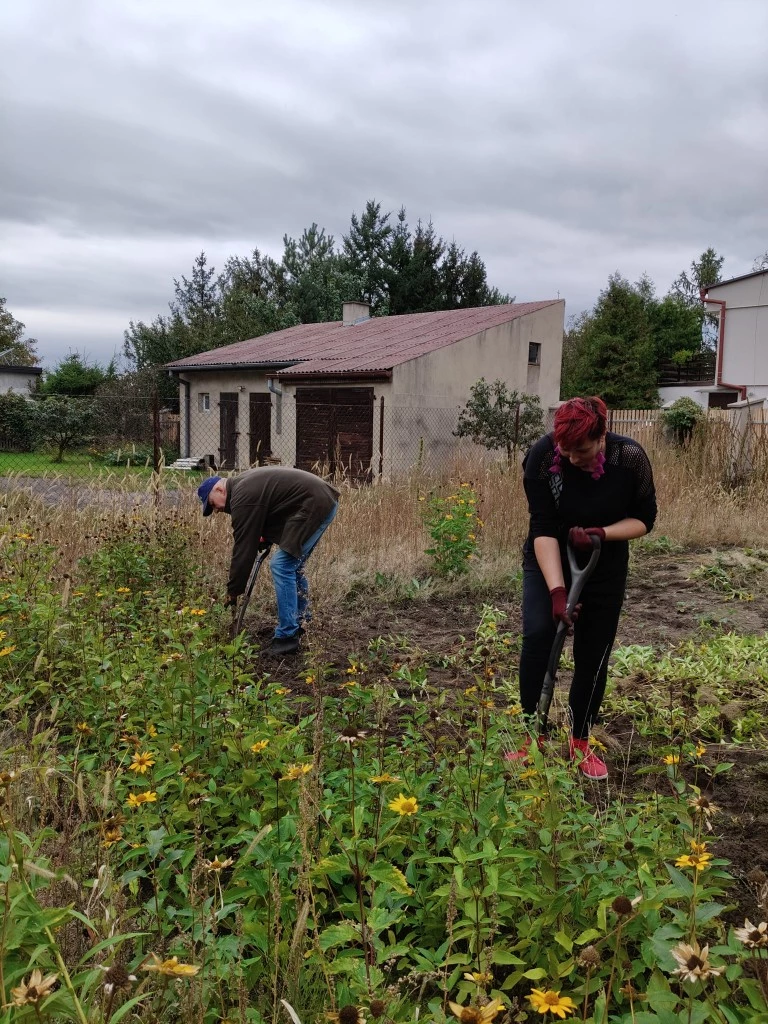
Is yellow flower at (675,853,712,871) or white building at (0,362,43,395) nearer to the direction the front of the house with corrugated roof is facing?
the yellow flower

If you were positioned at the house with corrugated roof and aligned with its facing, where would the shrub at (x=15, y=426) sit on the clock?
The shrub is roughly at 2 o'clock from the house with corrugated roof.

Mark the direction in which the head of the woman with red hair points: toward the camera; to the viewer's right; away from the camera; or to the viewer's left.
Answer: toward the camera

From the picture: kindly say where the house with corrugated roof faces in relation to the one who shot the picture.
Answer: facing the viewer and to the left of the viewer

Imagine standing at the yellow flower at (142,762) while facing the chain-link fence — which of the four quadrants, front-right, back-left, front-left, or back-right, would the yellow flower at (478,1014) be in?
back-right

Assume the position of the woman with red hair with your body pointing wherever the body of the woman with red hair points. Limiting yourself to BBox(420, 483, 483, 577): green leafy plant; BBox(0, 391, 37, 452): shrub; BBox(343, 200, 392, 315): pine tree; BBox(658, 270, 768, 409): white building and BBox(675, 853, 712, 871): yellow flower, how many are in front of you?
1

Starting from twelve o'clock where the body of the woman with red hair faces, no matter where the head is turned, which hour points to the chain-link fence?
The chain-link fence is roughly at 5 o'clock from the woman with red hair.

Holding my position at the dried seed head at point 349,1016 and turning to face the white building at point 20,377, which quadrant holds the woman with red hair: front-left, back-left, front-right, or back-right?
front-right

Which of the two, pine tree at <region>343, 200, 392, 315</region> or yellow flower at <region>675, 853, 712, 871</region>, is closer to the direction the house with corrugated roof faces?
the yellow flower

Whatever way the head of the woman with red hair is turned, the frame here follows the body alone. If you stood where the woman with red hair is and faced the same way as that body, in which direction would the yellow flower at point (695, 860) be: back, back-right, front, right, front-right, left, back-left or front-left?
front

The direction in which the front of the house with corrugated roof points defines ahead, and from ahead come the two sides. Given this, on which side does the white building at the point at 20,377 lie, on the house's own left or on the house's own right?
on the house's own right

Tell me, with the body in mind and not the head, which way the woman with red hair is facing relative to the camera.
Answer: toward the camera

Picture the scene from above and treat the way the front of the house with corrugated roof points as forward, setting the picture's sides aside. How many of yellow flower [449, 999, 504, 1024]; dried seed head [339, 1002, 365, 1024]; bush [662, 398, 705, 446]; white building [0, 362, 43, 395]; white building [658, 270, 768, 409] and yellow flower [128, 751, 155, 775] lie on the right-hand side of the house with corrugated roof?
1

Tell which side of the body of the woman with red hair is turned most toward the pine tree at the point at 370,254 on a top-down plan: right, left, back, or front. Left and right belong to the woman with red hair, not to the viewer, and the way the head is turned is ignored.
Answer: back

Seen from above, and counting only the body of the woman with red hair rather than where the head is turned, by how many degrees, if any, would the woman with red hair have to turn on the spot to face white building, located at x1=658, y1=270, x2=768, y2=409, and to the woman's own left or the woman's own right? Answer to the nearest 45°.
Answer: approximately 180°

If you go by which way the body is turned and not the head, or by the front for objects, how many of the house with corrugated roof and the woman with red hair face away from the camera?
0

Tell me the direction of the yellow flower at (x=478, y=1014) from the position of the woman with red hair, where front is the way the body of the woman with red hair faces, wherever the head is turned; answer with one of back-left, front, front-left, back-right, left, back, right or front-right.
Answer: front
